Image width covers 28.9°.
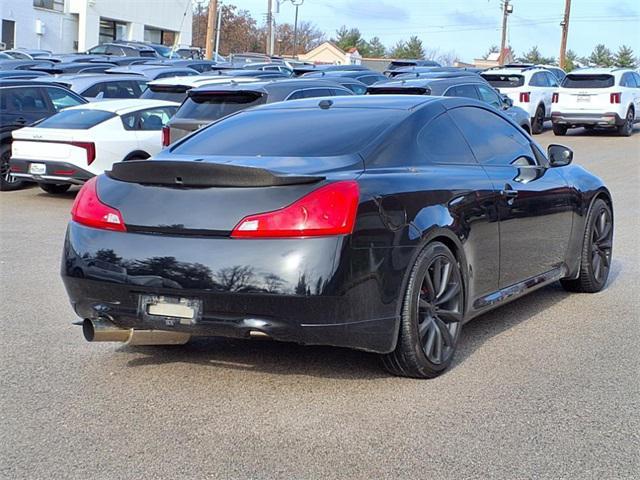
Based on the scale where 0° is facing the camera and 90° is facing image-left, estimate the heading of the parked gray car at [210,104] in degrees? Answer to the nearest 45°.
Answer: approximately 225°

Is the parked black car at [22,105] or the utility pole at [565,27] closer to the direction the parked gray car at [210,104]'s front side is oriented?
the utility pole

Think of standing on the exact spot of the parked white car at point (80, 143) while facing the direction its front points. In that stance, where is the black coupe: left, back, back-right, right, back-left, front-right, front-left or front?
back-right

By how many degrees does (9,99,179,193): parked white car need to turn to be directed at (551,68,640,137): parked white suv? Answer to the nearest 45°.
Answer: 0° — it already faces it

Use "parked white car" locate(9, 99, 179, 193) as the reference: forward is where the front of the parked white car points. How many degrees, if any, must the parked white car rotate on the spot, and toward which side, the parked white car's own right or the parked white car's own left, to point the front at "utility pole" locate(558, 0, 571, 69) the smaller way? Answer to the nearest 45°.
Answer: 0° — it already faces it

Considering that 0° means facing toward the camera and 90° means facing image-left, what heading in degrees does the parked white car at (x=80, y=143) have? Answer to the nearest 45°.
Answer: approximately 225°

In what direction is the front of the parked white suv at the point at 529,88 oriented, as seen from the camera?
facing away from the viewer and to the right of the viewer
